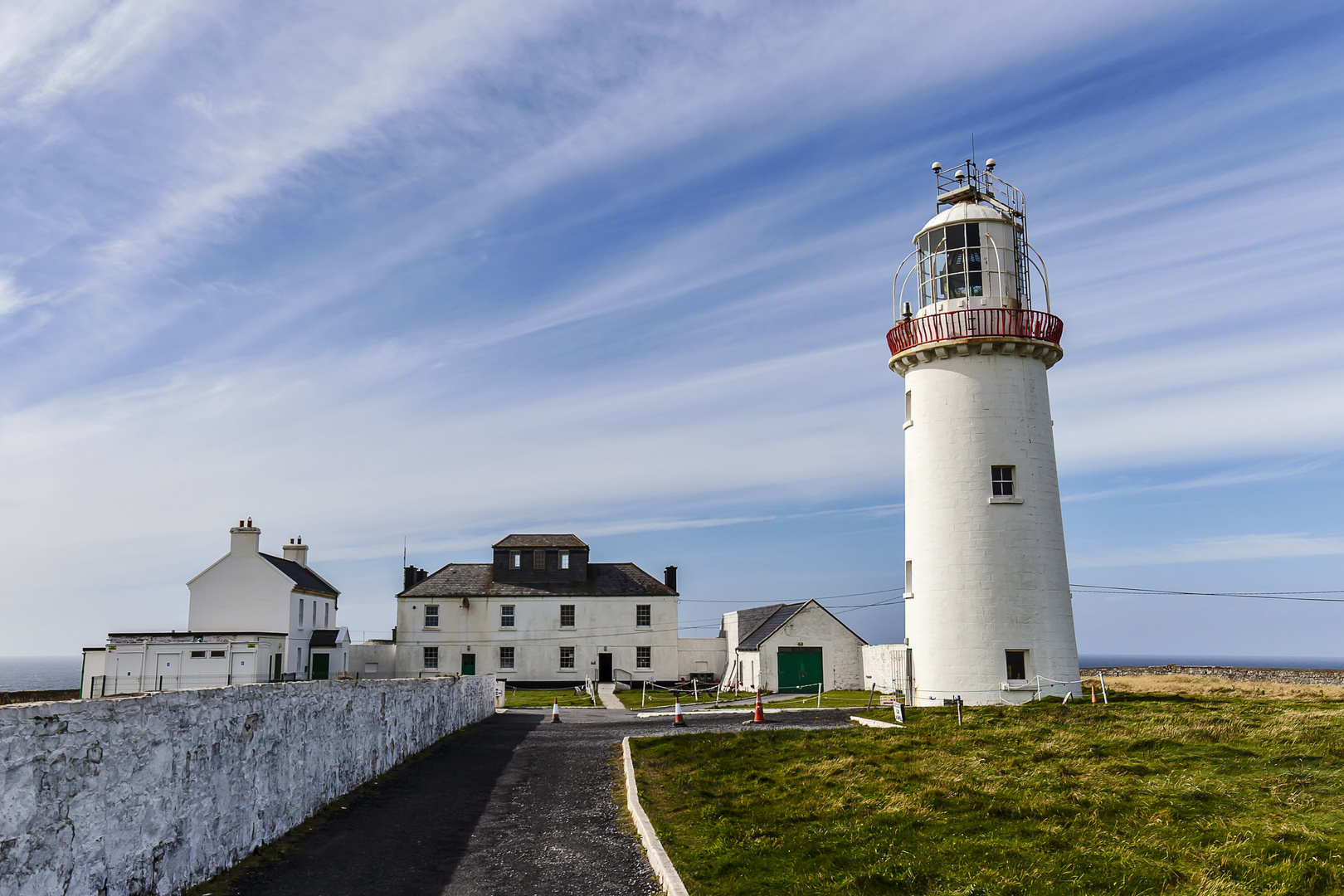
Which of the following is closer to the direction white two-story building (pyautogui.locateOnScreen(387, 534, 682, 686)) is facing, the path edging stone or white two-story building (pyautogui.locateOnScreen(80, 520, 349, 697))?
the path edging stone

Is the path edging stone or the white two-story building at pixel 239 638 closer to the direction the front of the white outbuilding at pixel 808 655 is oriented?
the path edging stone

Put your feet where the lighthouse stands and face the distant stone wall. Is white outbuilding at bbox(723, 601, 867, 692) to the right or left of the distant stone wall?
left

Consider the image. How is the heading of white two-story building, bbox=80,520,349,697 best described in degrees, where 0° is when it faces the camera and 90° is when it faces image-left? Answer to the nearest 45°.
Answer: approximately 270°

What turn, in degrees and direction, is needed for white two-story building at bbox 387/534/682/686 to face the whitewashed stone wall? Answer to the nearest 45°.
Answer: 0° — it already faces it

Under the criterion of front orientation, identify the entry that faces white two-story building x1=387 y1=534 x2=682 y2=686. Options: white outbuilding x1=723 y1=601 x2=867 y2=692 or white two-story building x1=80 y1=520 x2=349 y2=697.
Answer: white two-story building x1=80 y1=520 x2=349 y2=697

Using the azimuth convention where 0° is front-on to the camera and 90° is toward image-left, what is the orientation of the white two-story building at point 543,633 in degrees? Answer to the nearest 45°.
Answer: approximately 0°

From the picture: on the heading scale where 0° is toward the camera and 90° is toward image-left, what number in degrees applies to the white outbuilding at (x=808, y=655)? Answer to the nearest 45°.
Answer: approximately 0°

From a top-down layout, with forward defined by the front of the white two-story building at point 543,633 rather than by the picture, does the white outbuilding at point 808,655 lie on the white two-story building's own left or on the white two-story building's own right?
on the white two-story building's own left
